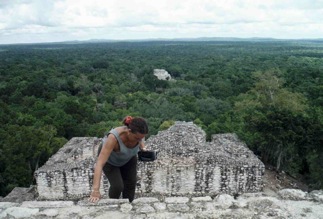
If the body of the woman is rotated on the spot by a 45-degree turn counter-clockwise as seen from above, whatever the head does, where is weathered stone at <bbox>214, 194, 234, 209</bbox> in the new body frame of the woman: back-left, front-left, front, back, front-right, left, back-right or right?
front

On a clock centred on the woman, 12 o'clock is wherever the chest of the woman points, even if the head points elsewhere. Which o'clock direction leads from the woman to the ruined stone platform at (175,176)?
The ruined stone platform is roughly at 8 o'clock from the woman.

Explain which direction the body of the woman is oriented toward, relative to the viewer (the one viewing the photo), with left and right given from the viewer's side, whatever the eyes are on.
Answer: facing the viewer and to the right of the viewer

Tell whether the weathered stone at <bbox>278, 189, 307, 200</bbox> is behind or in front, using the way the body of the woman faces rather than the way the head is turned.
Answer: in front

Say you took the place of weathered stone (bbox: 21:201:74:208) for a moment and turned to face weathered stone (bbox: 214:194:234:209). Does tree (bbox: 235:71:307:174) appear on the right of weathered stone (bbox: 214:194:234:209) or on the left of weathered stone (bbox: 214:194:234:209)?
left
